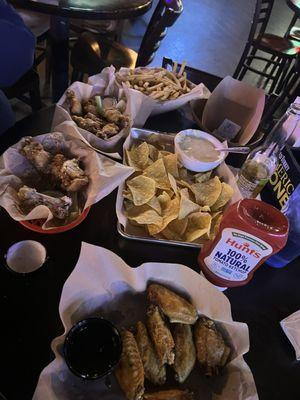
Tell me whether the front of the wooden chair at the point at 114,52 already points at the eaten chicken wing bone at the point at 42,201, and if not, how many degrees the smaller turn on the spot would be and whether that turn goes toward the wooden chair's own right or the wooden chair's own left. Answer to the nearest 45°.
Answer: approximately 90° to the wooden chair's own left
